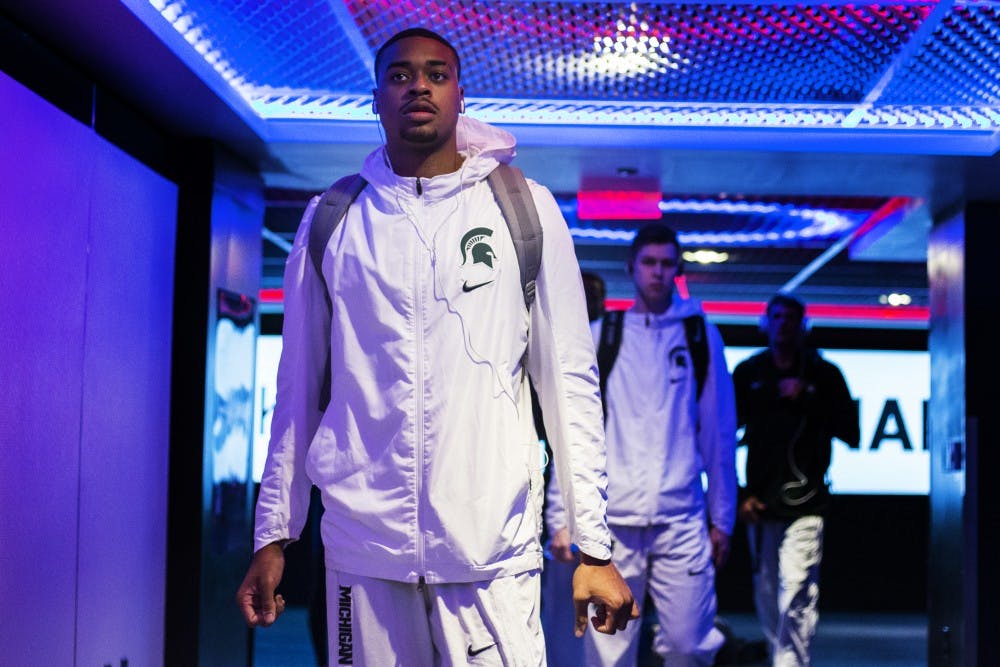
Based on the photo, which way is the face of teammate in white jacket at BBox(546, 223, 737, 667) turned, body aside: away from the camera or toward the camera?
toward the camera

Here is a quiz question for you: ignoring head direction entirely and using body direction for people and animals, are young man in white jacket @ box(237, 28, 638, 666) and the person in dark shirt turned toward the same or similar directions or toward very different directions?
same or similar directions

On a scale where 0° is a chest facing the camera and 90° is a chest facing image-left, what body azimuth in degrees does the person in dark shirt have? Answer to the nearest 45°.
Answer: approximately 0°

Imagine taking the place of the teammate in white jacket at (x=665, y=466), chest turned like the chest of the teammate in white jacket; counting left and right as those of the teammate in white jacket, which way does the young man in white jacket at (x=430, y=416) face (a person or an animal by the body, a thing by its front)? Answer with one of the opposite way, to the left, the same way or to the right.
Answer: the same way

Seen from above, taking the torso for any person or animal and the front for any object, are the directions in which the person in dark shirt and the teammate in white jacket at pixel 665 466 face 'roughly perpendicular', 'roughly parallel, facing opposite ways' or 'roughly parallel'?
roughly parallel

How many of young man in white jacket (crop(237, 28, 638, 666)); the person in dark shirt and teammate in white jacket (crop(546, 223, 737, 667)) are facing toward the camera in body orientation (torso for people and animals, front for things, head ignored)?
3

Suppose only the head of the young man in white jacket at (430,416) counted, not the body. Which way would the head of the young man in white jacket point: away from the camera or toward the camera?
toward the camera

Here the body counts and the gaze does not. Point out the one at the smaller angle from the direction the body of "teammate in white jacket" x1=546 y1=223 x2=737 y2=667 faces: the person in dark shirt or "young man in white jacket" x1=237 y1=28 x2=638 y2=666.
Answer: the young man in white jacket

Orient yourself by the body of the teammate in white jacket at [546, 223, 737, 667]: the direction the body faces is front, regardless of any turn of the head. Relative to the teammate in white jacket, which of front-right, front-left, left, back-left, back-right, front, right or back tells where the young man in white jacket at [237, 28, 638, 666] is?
front

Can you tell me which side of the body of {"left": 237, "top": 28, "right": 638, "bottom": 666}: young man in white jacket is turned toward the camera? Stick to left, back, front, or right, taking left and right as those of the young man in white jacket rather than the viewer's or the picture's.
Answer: front

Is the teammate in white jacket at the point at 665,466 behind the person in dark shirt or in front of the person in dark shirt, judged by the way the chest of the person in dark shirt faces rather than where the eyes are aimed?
in front
